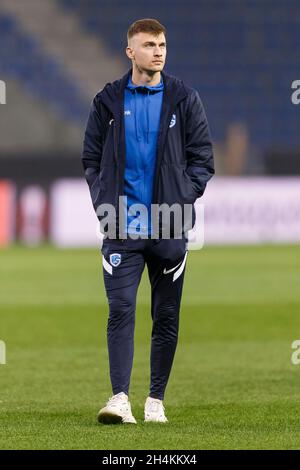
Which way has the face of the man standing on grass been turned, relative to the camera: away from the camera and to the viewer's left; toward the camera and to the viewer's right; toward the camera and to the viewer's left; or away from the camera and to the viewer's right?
toward the camera and to the viewer's right

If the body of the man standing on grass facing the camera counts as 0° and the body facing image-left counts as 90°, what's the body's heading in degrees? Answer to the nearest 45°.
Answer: approximately 0°
